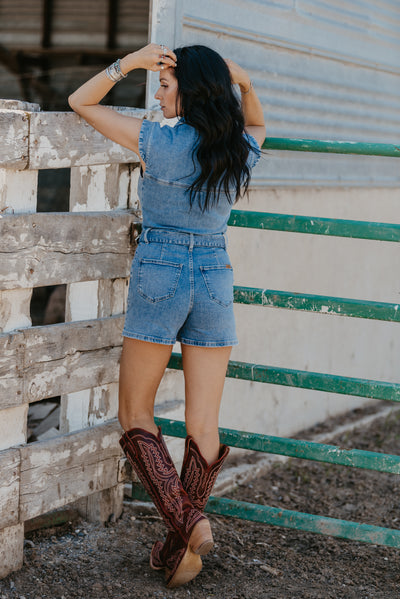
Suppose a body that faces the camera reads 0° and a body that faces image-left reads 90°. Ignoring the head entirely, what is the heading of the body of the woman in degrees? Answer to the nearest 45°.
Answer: approximately 180°

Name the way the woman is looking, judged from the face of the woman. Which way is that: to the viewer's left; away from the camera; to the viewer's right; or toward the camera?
to the viewer's left
